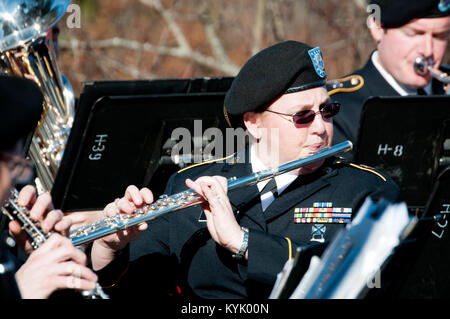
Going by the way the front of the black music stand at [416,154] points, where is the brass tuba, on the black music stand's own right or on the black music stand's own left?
on the black music stand's own left

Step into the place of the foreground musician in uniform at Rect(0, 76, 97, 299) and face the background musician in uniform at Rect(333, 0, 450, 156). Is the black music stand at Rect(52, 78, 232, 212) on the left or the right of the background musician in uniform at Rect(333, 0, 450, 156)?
left

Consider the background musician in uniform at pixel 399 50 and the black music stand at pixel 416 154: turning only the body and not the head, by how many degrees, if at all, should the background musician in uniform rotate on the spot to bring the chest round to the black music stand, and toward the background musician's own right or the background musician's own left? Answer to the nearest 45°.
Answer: approximately 45° to the background musician's own right

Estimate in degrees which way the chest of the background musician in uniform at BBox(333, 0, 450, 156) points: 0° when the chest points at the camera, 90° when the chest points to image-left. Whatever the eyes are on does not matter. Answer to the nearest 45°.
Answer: approximately 315°

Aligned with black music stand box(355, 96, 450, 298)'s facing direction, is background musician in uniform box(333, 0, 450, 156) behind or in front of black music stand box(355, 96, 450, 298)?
in front

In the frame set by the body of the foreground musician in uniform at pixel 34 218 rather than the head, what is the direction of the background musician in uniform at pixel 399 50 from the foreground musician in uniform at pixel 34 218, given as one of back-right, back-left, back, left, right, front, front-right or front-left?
front-left

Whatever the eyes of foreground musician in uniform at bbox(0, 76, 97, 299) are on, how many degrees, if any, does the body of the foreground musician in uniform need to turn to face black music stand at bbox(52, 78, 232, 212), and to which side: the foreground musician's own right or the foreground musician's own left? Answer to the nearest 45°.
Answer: approximately 90° to the foreground musician's own left

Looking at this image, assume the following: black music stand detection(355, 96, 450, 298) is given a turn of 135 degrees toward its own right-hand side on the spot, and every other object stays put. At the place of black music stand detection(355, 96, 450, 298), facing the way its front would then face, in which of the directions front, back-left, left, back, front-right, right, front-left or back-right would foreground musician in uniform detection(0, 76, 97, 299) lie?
right

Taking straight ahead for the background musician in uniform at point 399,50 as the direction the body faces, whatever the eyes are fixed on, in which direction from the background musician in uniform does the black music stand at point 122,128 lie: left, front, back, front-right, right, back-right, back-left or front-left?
right

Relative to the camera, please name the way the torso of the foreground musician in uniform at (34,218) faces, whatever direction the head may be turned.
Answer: to the viewer's right

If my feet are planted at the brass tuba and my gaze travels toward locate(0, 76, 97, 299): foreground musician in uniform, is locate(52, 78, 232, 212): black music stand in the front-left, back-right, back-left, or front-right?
front-left

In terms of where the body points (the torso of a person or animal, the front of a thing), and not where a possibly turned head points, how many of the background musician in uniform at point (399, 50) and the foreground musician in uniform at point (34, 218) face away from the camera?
0

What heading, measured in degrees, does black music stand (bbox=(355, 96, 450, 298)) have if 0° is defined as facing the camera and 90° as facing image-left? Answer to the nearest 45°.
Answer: approximately 180°

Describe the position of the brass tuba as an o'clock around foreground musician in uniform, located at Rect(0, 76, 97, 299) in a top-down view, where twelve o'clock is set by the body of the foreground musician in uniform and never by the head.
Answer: The brass tuba is roughly at 9 o'clock from the foreground musician in uniform.
